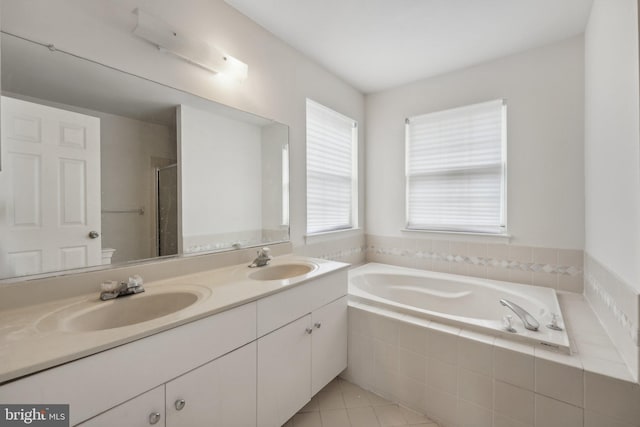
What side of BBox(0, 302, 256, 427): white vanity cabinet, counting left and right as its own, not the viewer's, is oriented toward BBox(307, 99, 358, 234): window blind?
left

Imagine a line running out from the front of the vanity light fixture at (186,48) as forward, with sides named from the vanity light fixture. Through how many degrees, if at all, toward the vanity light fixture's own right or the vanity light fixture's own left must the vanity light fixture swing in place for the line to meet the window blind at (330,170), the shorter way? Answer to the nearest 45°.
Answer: approximately 90° to the vanity light fixture's own left

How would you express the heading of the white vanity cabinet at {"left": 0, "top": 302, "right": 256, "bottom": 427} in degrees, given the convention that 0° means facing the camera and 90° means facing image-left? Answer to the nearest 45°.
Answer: approximately 315°

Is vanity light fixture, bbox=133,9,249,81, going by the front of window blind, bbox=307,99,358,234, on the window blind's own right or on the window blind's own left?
on the window blind's own right

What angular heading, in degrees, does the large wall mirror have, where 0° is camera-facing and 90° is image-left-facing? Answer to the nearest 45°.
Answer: approximately 315°

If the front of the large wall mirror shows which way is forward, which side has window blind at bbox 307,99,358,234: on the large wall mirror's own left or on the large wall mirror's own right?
on the large wall mirror's own left
